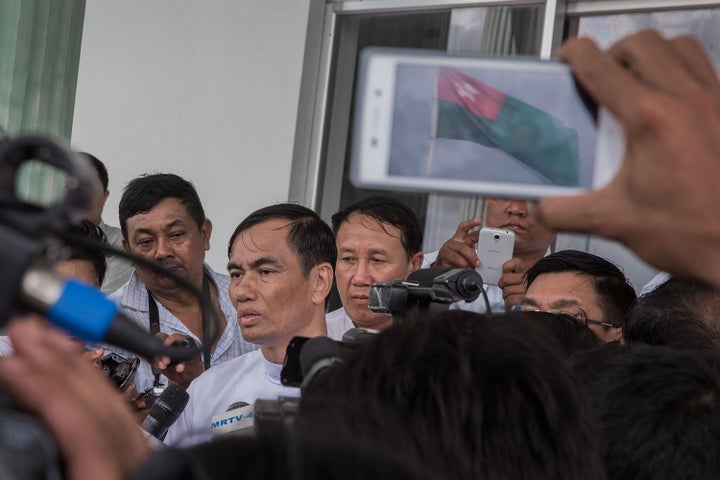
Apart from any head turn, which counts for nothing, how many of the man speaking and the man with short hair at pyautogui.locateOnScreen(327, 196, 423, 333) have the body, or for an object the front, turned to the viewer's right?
0

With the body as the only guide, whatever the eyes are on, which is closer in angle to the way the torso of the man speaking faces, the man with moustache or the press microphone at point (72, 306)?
the press microphone

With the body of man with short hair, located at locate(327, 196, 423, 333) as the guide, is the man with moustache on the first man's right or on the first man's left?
on the first man's right

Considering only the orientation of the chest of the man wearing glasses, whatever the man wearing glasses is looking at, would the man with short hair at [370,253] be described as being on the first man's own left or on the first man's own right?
on the first man's own right

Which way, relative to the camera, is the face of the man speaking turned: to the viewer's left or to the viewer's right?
to the viewer's left

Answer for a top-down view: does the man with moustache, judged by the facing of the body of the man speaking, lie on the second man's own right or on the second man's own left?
on the second man's own right

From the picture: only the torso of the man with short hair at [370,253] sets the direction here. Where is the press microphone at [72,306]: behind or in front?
in front

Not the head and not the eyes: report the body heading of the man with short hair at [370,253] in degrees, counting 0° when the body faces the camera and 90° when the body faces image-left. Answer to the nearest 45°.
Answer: approximately 45°
